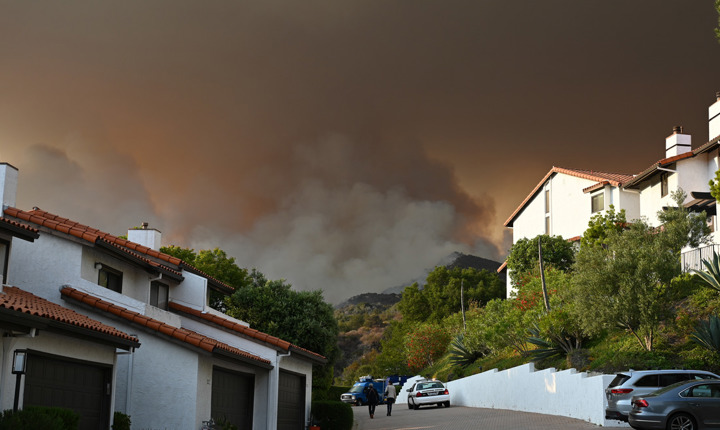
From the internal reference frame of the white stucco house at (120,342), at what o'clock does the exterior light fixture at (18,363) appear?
The exterior light fixture is roughly at 2 o'clock from the white stucco house.

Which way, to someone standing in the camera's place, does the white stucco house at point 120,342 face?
facing the viewer and to the right of the viewer

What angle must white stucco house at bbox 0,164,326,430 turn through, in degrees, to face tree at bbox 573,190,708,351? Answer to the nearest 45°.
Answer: approximately 45° to its left

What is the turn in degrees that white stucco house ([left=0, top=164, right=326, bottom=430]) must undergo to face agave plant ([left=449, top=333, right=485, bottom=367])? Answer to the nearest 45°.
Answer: approximately 90° to its left

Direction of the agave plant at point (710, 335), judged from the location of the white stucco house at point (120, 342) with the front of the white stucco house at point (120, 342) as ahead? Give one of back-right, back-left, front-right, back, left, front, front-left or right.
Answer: front-left

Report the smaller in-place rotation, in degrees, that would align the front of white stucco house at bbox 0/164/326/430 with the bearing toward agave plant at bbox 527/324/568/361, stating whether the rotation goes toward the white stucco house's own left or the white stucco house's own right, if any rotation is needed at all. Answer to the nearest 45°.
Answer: approximately 90° to the white stucco house's own left

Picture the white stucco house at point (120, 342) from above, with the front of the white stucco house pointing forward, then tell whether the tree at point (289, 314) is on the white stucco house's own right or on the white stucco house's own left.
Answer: on the white stucco house's own left

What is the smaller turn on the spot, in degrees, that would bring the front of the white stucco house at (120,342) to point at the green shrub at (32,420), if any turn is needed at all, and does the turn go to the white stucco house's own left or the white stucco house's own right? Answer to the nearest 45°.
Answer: approximately 45° to the white stucco house's own right
